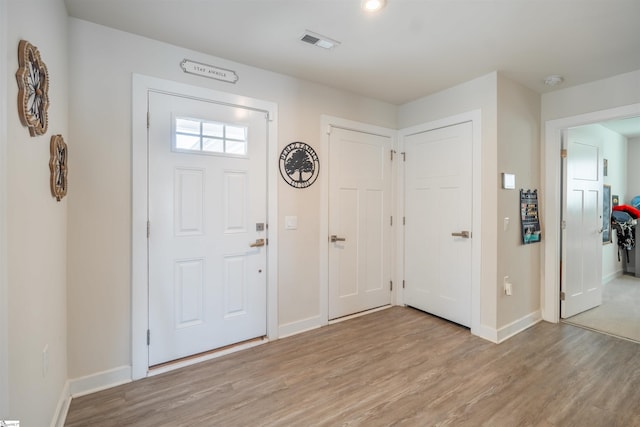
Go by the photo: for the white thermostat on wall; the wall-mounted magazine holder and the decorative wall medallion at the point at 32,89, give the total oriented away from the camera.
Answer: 0

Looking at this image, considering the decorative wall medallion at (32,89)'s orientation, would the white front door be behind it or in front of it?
in front

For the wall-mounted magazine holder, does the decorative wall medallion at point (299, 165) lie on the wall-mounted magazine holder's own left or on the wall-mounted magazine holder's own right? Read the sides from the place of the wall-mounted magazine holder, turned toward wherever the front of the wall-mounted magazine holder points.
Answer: on the wall-mounted magazine holder's own right

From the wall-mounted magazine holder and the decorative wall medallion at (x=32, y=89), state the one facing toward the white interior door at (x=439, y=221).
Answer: the decorative wall medallion

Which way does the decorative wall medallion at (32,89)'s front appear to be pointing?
to the viewer's right

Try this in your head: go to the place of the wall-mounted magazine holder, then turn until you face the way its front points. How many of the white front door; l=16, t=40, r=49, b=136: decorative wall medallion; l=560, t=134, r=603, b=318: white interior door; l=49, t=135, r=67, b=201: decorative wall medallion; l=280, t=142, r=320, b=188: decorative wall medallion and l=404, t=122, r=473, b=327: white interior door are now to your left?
1

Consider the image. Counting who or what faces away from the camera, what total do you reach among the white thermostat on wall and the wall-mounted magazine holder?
0

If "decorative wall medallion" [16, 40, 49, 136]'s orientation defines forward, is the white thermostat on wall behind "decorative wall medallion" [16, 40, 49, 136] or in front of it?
in front

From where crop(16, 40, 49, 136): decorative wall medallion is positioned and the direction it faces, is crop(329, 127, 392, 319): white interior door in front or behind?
in front

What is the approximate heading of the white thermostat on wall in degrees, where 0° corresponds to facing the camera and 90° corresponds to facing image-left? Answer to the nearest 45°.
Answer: approximately 315°

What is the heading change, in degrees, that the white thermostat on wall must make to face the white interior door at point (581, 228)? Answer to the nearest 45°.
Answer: approximately 90° to its left

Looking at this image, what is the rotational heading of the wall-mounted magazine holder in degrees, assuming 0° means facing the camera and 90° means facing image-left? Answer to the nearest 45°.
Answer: approximately 315°

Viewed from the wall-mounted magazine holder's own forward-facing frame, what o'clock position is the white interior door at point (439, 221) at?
The white interior door is roughly at 4 o'clock from the wall-mounted magazine holder.

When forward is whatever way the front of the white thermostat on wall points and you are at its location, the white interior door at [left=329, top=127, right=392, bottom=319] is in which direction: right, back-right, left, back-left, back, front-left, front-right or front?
back-right

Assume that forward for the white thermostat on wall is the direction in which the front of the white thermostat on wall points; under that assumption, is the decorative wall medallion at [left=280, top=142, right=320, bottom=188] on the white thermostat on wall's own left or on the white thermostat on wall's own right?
on the white thermostat on wall's own right
